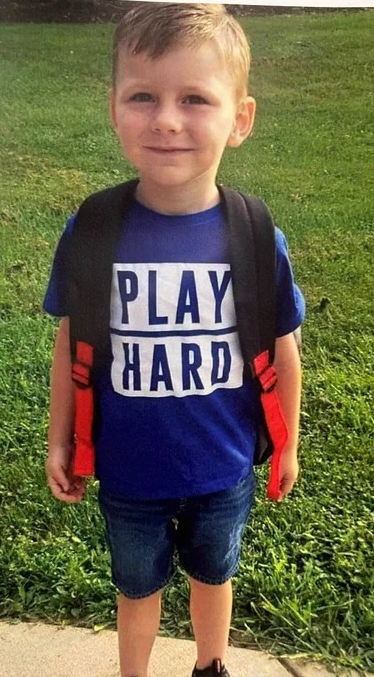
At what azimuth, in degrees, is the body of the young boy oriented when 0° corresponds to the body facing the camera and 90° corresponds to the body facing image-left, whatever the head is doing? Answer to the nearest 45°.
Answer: approximately 0°
